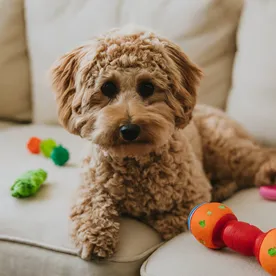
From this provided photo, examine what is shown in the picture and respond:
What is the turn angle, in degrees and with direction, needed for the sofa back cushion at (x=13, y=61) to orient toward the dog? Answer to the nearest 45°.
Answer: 0° — it already faces it

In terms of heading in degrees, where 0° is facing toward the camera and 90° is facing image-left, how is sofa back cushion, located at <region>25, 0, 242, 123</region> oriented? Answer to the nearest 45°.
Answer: approximately 0°

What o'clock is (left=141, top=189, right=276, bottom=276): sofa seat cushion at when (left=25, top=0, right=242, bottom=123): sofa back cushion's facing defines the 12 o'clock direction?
The sofa seat cushion is roughly at 12 o'clock from the sofa back cushion.

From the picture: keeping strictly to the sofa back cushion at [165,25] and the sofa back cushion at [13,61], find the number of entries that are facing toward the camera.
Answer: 2
